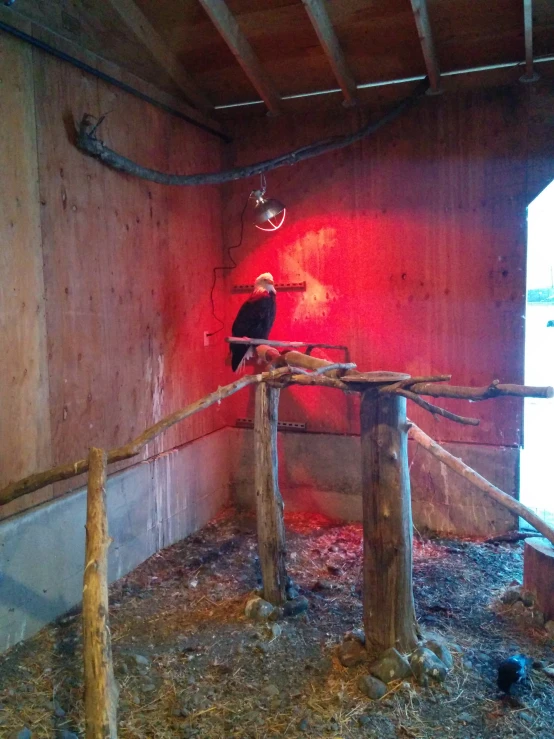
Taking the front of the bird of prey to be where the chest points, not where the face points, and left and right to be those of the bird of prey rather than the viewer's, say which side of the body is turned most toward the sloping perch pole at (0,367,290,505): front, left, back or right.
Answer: right

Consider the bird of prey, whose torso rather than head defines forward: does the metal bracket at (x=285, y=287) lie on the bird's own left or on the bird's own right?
on the bird's own left
